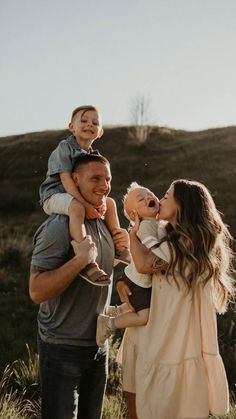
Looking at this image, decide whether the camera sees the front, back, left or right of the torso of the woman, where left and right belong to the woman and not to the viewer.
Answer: left

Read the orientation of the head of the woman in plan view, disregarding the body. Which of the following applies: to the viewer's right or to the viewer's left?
to the viewer's left

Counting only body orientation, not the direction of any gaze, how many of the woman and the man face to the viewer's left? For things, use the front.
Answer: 1

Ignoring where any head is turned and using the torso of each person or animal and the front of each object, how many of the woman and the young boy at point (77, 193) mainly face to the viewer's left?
1

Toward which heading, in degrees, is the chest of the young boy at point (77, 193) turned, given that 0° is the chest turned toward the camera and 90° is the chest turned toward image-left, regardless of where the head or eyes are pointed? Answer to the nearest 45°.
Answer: approximately 315°
